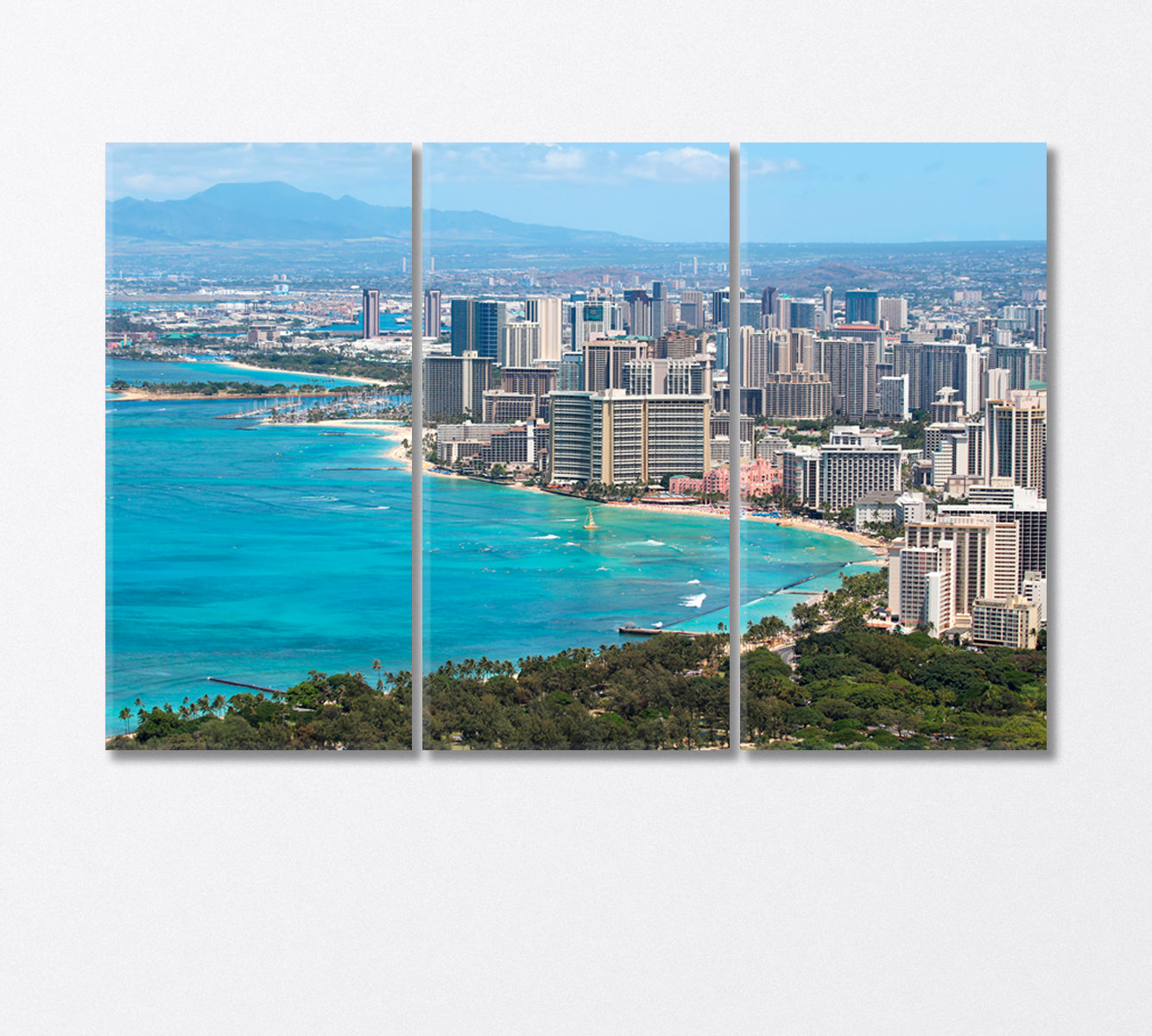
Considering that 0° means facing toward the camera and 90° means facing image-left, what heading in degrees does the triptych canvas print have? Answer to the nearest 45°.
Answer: approximately 0°
